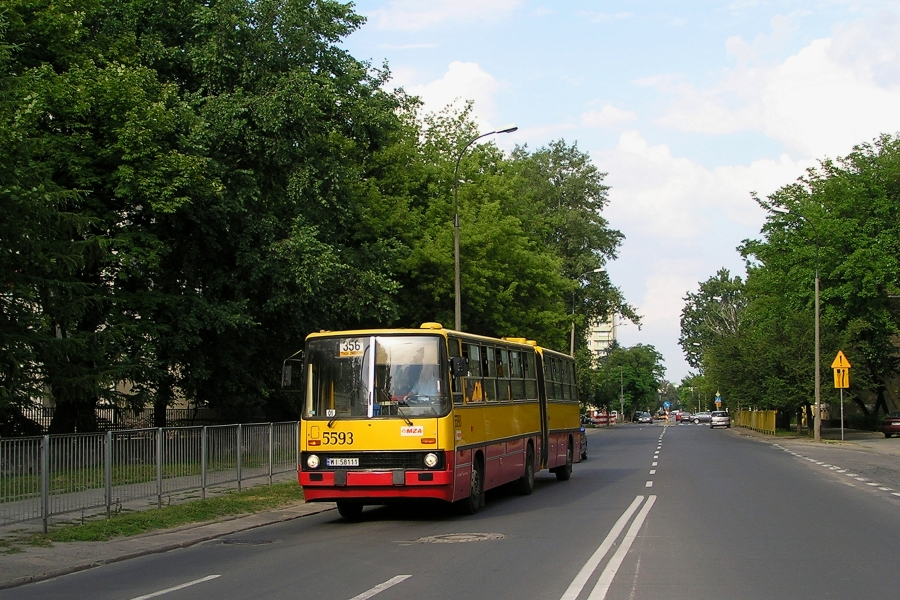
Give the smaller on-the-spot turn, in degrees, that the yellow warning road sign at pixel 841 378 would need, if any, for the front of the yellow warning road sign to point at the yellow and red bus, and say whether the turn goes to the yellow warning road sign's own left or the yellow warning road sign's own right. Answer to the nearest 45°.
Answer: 0° — it already faces it

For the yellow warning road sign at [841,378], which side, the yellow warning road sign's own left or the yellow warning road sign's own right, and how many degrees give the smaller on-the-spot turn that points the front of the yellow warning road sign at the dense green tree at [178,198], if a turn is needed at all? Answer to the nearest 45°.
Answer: approximately 45° to the yellow warning road sign's own right

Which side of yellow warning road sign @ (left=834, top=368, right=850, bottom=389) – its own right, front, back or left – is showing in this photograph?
front

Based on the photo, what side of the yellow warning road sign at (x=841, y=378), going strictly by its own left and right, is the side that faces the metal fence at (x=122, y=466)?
front

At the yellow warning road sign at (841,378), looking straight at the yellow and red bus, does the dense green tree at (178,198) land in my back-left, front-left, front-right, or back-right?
front-right
